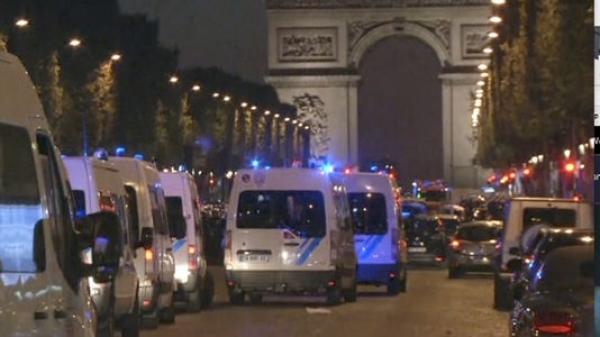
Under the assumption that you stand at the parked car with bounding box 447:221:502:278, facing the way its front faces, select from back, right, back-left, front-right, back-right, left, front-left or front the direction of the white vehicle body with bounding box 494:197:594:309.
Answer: back

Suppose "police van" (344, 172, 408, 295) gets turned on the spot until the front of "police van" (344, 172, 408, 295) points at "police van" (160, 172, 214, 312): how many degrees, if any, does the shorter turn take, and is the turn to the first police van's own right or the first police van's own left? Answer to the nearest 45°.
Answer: approximately 135° to the first police van's own left

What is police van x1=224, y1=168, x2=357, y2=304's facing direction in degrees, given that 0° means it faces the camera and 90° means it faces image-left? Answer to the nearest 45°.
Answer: approximately 180°

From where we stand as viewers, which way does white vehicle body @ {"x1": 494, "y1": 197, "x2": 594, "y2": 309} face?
facing away from the viewer

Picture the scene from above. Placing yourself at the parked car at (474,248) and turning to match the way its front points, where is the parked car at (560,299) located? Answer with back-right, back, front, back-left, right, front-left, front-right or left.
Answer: back

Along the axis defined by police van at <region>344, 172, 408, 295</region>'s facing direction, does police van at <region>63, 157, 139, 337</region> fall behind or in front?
behind

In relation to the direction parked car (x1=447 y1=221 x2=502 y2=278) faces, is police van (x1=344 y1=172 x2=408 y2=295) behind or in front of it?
behind

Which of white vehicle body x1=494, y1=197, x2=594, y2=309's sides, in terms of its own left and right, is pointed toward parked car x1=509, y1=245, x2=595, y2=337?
back

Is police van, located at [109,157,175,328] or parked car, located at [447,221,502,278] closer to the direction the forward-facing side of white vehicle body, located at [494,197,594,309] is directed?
the parked car

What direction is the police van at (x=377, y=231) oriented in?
away from the camera

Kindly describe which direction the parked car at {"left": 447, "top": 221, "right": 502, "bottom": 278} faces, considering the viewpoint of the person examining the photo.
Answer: facing away from the viewer
